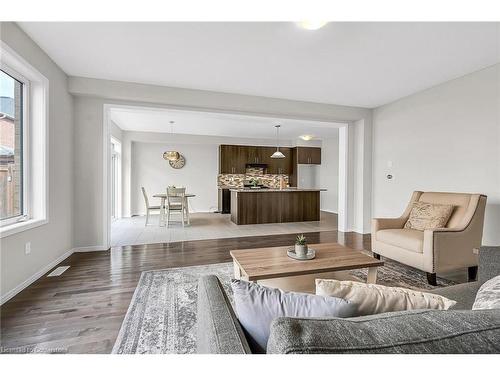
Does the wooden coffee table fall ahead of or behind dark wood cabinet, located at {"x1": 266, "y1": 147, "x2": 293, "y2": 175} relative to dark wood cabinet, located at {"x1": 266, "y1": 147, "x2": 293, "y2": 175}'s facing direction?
ahead

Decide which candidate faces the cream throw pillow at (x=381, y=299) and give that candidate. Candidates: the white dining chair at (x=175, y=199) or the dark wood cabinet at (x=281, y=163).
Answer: the dark wood cabinet

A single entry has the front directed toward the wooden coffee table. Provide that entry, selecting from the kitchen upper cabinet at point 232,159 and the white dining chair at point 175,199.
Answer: the kitchen upper cabinet

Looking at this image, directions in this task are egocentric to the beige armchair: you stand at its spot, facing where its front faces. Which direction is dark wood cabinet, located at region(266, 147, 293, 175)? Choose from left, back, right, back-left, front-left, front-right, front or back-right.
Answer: right

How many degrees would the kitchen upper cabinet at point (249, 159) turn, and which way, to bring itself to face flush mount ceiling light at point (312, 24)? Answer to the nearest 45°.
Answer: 0° — it already faces it

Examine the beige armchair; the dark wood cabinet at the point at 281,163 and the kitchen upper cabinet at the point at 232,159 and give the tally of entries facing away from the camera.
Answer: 0

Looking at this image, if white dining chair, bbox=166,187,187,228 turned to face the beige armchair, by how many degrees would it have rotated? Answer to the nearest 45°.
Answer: approximately 135° to its right

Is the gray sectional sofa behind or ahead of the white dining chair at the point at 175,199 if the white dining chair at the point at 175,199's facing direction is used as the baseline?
behind

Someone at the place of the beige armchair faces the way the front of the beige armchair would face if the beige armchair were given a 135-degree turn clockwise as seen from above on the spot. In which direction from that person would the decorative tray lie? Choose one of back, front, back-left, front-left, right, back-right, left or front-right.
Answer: back-left

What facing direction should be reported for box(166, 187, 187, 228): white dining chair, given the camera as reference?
facing away from the viewer

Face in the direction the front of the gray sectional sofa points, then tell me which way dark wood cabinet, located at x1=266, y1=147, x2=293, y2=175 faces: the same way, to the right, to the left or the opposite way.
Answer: the opposite way

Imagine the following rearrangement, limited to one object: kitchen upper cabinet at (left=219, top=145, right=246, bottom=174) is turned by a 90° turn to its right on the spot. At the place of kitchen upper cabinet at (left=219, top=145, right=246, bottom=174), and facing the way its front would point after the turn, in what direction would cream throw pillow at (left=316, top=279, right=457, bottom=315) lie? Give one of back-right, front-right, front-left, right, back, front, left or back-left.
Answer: left

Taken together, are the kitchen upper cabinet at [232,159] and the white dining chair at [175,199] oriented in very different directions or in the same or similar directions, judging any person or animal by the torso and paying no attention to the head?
very different directions

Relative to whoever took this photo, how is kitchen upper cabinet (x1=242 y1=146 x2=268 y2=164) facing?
facing the viewer

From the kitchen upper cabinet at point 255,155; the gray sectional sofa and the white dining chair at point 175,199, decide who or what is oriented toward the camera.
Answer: the kitchen upper cabinet

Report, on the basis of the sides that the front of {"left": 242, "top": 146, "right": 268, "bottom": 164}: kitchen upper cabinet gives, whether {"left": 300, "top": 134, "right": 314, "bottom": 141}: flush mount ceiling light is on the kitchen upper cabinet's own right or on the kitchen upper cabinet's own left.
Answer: on the kitchen upper cabinet's own left

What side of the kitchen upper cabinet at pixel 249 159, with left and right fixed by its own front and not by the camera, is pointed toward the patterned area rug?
front

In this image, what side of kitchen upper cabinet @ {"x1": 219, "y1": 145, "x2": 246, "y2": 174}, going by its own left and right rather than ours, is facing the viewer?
front

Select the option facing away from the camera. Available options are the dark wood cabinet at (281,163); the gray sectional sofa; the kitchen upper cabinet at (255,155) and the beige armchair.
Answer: the gray sectional sofa

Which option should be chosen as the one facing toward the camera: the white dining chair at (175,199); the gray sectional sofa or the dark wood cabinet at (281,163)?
the dark wood cabinet

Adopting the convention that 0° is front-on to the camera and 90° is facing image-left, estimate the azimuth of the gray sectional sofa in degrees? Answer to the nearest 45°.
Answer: approximately 180°

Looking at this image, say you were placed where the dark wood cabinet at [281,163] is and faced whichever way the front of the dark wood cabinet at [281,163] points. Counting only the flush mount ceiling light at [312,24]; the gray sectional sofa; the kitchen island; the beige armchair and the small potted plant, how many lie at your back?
0

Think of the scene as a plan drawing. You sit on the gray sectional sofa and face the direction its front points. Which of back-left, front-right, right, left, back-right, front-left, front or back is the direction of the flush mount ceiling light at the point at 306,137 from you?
front
